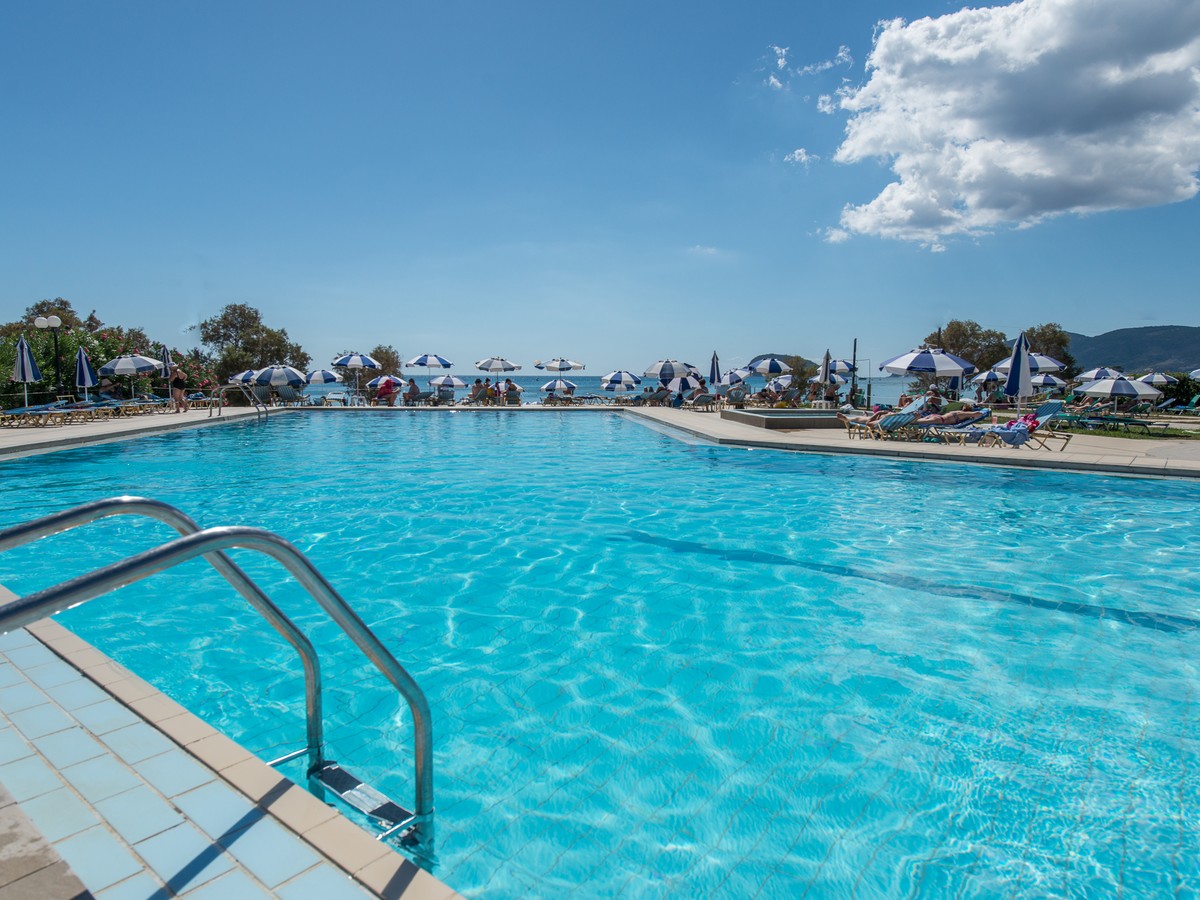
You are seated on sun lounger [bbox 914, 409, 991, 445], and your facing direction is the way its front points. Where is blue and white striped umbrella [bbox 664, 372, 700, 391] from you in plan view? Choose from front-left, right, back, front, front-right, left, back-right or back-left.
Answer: front-right

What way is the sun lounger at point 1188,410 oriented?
to the viewer's left

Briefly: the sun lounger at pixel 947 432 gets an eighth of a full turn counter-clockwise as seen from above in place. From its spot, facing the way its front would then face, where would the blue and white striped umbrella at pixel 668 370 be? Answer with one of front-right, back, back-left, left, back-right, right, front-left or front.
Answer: right

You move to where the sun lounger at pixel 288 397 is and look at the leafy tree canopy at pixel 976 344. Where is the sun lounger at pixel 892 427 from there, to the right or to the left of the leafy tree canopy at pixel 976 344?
right

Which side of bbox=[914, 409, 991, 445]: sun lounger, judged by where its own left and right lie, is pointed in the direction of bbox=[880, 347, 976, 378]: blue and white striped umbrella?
right

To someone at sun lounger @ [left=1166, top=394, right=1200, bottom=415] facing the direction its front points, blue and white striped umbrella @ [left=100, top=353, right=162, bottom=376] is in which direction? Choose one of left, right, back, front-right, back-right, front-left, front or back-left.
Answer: front-left

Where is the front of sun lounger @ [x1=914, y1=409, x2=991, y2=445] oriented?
to the viewer's left

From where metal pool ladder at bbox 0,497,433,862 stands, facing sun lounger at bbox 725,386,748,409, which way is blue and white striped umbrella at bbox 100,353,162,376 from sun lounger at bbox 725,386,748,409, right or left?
left

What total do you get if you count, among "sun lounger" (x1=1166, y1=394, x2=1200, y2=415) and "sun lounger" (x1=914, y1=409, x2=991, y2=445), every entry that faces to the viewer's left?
2

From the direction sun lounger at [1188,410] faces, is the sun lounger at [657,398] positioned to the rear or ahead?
ahead

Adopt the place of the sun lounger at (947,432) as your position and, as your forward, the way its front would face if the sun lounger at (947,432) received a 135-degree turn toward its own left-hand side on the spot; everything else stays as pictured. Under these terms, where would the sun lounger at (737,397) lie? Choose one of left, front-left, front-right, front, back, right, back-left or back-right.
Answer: back

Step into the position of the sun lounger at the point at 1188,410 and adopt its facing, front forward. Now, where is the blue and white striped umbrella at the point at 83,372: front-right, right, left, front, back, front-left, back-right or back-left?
front-left
